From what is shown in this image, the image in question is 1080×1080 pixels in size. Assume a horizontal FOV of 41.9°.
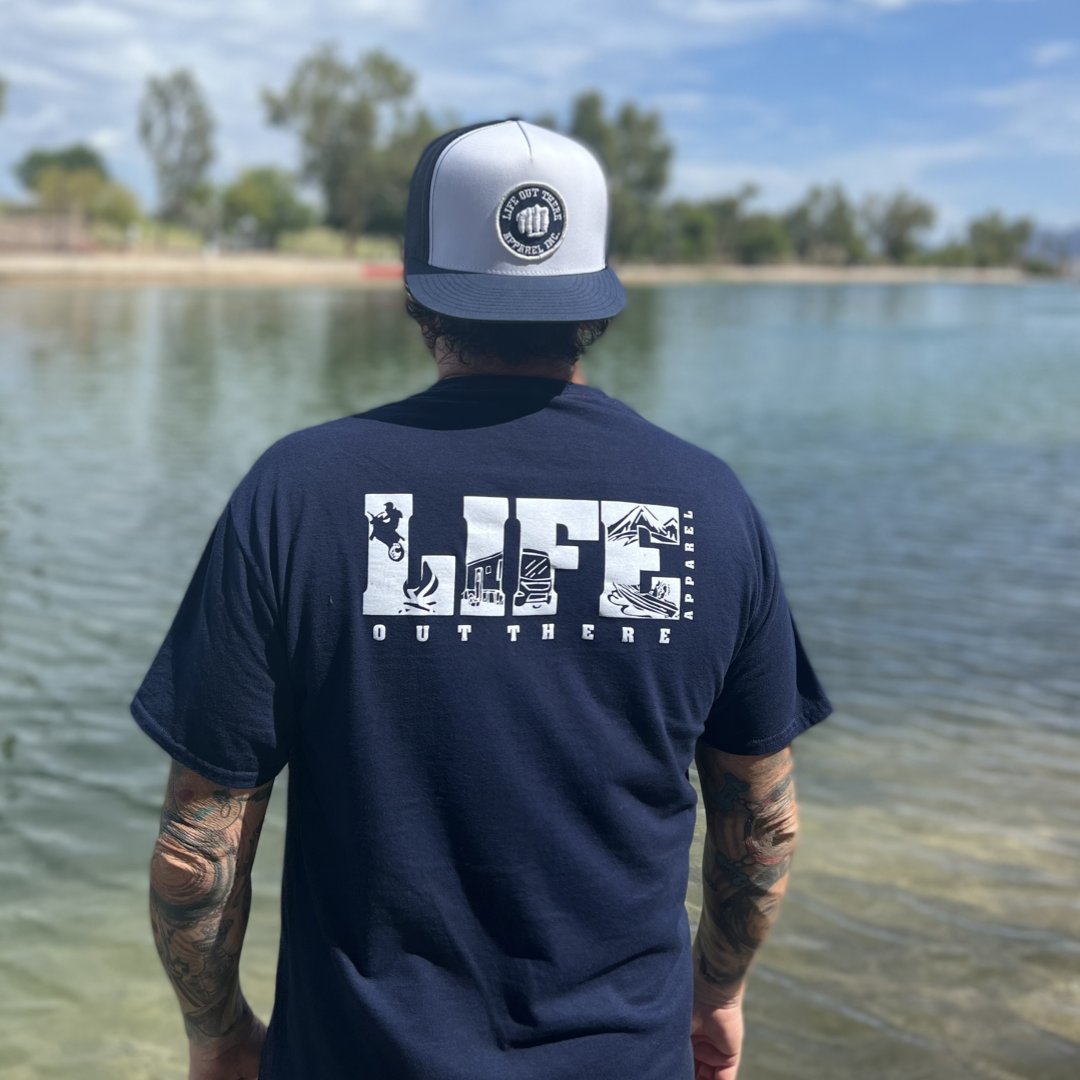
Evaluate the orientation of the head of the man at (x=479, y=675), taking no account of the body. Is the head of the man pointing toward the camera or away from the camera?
away from the camera

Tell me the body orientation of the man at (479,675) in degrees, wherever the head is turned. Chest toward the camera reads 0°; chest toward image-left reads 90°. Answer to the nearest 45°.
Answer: approximately 180°
